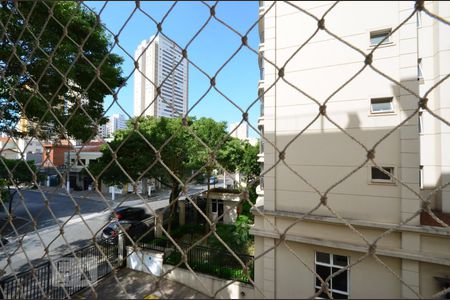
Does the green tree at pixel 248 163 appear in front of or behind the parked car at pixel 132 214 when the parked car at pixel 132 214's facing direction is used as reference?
in front

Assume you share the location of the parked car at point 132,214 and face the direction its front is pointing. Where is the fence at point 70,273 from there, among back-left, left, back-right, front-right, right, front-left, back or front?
back-right

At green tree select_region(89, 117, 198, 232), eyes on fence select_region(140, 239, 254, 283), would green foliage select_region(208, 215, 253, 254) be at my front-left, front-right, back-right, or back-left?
front-left

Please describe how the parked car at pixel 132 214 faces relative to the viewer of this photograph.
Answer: facing away from the viewer and to the right of the viewer

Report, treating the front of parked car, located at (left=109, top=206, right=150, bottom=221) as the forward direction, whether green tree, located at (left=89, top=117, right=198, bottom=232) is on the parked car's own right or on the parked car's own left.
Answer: on the parked car's own right

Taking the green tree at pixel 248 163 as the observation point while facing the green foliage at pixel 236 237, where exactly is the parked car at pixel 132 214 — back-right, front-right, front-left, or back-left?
front-right
